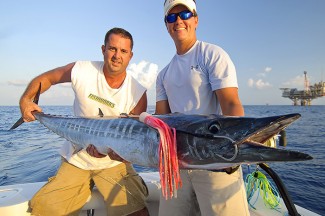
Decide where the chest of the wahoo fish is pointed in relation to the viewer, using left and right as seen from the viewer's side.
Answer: facing to the right of the viewer

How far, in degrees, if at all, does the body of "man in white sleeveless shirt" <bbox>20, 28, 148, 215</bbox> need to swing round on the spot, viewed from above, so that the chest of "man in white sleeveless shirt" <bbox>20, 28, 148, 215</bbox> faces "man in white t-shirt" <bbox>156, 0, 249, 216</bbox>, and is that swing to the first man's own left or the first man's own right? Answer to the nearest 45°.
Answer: approximately 45° to the first man's own left
